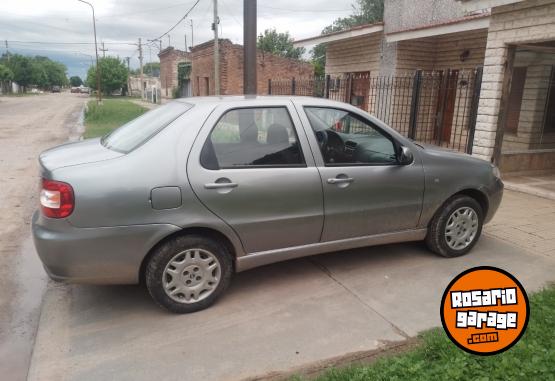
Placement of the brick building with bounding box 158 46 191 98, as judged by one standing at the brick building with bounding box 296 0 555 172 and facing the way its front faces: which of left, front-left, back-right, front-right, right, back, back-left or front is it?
right

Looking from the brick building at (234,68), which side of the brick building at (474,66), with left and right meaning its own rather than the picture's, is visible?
right

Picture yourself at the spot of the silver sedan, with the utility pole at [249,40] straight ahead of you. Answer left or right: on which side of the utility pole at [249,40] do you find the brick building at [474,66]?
right

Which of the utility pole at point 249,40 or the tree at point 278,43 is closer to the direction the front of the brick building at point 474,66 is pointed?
the utility pole

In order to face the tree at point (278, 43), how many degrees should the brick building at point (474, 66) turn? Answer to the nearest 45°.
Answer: approximately 90° to its right

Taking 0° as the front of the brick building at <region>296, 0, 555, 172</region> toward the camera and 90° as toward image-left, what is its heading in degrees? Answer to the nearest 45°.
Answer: approximately 45°

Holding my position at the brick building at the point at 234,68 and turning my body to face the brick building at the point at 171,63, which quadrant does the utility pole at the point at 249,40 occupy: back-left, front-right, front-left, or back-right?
back-left

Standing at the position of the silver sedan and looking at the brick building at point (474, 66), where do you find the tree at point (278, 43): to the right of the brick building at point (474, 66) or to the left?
left

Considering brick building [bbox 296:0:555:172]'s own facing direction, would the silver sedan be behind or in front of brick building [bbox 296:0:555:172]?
in front

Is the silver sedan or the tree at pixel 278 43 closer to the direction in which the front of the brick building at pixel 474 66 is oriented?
the silver sedan

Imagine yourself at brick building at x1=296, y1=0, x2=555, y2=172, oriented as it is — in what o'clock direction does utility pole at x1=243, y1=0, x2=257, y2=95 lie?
The utility pole is roughly at 12 o'clock from the brick building.
